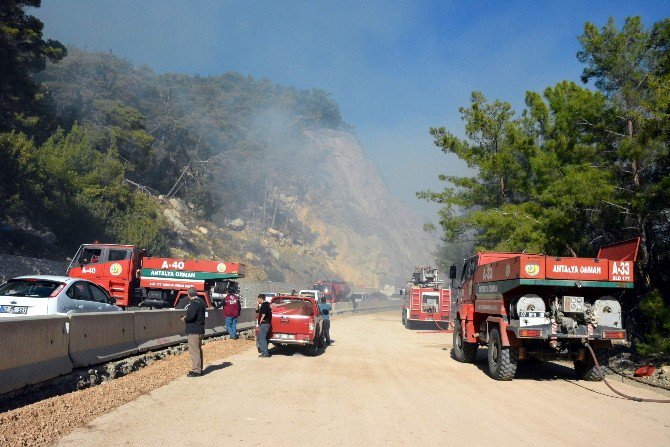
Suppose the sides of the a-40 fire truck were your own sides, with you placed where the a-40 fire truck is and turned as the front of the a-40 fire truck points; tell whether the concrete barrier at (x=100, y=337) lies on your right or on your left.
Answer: on your left

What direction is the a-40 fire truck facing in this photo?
to the viewer's left

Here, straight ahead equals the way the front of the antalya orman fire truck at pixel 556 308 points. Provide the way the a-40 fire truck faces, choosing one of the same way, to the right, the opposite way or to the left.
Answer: to the left

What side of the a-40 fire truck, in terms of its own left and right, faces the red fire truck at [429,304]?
back

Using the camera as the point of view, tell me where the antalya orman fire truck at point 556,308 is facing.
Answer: facing away from the viewer and to the left of the viewer
